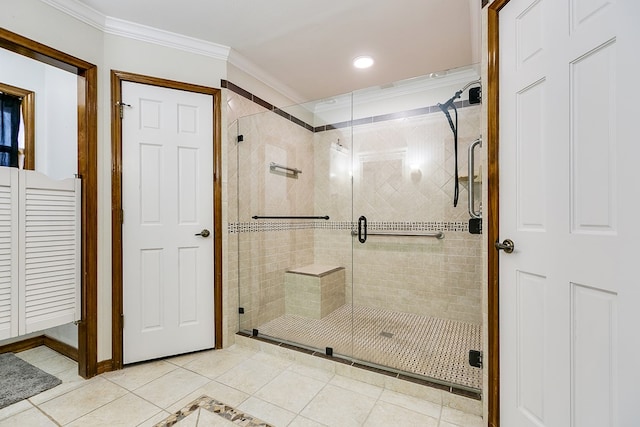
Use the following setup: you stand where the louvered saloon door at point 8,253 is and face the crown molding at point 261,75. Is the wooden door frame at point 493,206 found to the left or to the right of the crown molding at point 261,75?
right

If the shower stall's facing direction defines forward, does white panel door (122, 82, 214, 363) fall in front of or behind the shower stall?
in front

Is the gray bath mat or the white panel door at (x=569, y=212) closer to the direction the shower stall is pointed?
the gray bath mat

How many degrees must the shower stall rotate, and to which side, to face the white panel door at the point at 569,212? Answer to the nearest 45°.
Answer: approximately 45° to its left

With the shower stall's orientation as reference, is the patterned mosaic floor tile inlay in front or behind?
in front

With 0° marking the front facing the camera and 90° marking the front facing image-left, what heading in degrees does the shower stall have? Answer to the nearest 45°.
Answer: approximately 45°

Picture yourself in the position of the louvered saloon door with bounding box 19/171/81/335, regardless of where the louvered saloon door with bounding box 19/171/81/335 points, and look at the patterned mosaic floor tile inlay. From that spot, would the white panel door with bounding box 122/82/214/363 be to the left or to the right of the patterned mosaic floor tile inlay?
left
